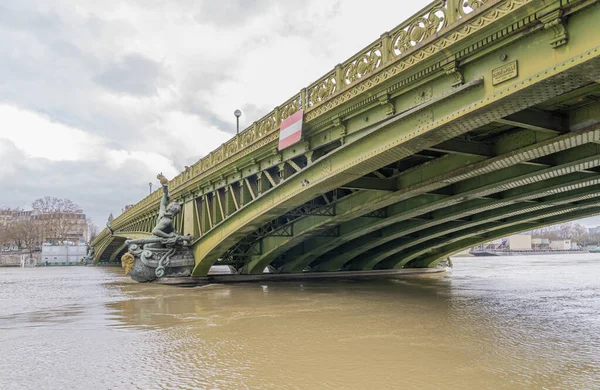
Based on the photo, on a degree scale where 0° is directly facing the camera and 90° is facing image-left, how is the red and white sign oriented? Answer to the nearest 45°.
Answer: approximately 45°

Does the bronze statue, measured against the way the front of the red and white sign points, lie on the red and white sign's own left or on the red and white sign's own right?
on the red and white sign's own right
